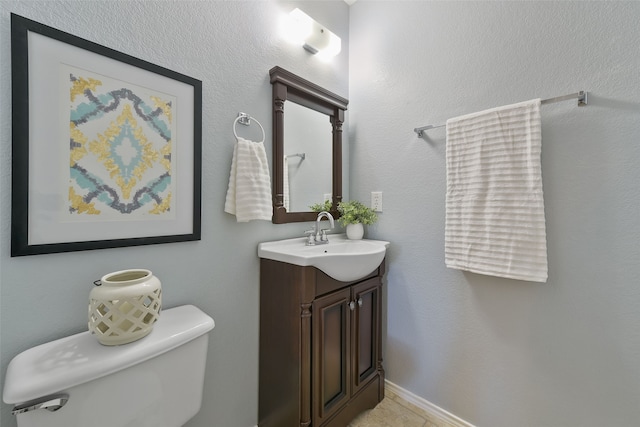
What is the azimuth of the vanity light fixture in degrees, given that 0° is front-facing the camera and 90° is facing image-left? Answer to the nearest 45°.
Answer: approximately 315°

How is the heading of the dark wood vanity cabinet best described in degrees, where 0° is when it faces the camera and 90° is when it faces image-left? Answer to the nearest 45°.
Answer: approximately 315°

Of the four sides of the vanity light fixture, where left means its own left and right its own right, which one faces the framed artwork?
right
